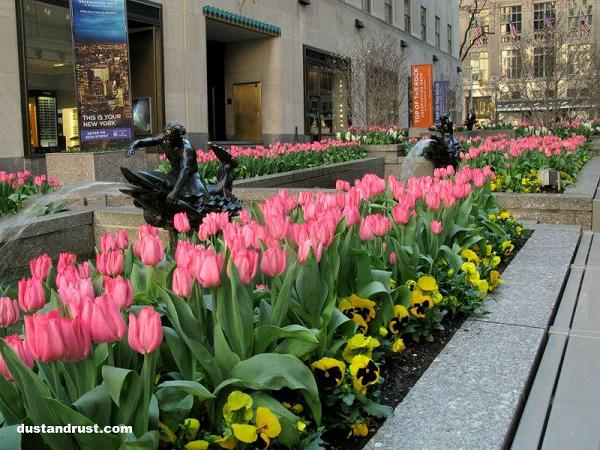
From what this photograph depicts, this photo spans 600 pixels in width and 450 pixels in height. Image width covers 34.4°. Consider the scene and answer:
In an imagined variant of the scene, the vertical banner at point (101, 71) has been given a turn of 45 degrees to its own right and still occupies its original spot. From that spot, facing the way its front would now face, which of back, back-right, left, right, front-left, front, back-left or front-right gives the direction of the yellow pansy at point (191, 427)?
front-left

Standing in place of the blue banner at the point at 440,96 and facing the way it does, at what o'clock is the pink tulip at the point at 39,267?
The pink tulip is roughly at 12 o'clock from the blue banner.

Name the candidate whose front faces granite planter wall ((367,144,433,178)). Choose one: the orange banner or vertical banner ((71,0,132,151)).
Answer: the orange banner

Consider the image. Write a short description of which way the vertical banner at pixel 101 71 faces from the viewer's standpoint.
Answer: facing the viewer

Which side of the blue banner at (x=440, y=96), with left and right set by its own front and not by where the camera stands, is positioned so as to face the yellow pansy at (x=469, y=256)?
front

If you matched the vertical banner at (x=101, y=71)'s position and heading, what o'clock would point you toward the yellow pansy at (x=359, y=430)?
The yellow pansy is roughly at 12 o'clock from the vertical banner.

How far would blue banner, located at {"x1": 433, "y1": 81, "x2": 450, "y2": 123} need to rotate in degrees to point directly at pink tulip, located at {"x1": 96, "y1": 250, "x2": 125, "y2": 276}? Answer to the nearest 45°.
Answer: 0° — it already faces it

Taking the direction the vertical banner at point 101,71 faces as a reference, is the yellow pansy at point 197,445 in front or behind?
in front

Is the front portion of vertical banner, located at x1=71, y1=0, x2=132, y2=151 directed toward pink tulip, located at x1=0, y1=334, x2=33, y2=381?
yes

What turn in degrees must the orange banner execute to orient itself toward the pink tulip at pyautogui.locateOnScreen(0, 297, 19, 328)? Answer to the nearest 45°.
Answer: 0° — it already faces it

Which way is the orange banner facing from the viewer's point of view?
toward the camera

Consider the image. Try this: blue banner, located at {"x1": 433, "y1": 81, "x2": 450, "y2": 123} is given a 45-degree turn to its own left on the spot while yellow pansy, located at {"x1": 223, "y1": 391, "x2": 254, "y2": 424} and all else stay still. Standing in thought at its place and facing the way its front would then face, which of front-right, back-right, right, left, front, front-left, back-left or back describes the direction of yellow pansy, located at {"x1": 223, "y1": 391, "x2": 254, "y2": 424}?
front-right

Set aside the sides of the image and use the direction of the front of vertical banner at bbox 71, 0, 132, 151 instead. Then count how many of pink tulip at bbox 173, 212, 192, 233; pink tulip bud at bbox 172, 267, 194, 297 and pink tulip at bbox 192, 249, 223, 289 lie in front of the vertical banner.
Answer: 3

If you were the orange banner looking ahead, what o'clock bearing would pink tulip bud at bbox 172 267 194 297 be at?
The pink tulip bud is roughly at 12 o'clock from the orange banner.
